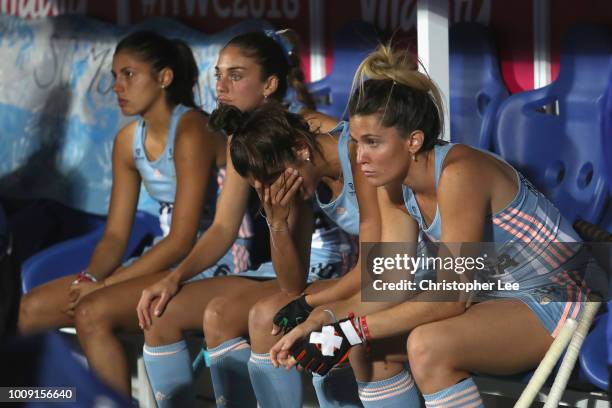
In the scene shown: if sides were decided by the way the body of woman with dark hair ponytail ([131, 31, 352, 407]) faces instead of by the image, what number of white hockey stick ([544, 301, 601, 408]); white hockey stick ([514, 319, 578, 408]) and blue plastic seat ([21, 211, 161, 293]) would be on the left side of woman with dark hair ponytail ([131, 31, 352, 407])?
2

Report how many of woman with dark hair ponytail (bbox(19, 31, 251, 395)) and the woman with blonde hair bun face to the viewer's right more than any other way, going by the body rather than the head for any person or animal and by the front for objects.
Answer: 0

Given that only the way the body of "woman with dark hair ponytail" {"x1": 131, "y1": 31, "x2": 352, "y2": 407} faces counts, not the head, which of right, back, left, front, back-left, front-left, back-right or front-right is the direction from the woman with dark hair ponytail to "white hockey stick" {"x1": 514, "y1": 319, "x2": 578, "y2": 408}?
left

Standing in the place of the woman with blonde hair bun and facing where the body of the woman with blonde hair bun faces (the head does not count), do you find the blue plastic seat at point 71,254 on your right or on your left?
on your right

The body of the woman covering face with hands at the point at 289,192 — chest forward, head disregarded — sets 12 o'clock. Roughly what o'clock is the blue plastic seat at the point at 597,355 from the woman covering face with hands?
The blue plastic seat is roughly at 8 o'clock from the woman covering face with hands.

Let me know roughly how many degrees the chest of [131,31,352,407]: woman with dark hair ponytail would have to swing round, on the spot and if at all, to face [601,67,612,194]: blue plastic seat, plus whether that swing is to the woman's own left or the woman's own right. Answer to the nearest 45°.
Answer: approximately 135° to the woman's own left

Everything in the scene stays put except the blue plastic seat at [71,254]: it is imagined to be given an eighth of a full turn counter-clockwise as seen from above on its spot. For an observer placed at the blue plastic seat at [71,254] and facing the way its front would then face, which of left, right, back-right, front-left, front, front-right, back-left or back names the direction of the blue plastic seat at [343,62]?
left

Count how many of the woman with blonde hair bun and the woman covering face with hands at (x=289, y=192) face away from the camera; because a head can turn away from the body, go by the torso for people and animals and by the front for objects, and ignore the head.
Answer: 0

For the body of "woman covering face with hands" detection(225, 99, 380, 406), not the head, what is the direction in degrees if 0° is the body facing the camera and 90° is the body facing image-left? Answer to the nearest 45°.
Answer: approximately 45°

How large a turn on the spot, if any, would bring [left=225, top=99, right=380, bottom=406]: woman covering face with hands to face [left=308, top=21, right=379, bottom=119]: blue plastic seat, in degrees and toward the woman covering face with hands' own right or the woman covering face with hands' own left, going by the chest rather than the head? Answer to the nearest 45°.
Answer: approximately 135° to the woman covering face with hands' own right

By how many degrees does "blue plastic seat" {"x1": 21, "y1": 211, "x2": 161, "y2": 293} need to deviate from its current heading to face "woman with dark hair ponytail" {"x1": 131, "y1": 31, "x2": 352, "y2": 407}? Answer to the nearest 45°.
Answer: approximately 90° to its left
